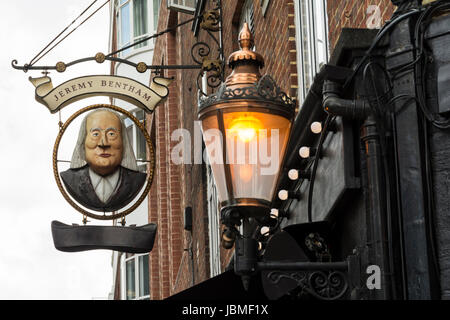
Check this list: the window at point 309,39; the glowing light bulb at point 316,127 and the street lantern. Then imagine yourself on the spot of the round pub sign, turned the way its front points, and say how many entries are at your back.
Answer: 0

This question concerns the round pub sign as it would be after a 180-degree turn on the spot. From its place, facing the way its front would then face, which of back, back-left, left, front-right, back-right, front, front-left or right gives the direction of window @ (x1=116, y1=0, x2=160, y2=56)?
front

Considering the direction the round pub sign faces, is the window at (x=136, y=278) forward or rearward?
rearward

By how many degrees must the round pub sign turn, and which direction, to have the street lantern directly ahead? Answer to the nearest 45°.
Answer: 0° — it already faces it

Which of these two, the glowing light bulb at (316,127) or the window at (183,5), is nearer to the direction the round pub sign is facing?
the glowing light bulb

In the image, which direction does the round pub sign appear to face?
toward the camera

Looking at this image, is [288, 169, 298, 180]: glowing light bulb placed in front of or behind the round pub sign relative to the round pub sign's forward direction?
in front

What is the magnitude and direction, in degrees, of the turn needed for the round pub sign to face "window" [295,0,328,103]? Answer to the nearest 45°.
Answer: approximately 45° to its left
